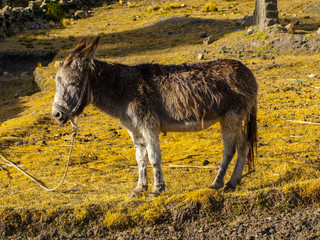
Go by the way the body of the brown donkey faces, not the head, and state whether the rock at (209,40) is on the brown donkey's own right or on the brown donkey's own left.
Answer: on the brown donkey's own right

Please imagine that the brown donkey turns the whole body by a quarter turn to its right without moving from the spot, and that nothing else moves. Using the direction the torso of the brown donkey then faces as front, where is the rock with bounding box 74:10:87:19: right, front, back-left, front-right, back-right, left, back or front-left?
front

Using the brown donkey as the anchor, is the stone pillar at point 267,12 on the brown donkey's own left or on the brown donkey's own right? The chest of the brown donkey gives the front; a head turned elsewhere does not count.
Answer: on the brown donkey's own right

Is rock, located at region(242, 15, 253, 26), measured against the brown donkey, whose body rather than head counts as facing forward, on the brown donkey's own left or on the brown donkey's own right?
on the brown donkey's own right

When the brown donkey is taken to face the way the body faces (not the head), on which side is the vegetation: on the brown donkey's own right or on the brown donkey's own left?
on the brown donkey's own right

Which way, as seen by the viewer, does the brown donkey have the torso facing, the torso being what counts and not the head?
to the viewer's left
